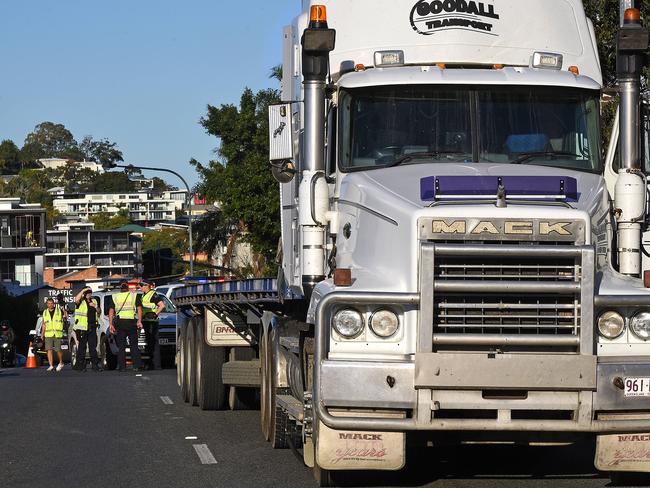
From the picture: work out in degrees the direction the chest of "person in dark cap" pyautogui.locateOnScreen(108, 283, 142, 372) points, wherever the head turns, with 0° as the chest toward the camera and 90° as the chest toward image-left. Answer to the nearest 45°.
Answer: approximately 180°

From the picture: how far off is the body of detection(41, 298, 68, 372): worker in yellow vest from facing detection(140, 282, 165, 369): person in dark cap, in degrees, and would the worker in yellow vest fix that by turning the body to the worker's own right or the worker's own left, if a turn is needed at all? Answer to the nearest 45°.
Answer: approximately 45° to the worker's own left

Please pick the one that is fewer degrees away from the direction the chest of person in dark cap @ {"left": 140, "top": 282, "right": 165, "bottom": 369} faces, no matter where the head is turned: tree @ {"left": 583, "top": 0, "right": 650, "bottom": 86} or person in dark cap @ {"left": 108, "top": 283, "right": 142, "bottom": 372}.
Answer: the person in dark cap

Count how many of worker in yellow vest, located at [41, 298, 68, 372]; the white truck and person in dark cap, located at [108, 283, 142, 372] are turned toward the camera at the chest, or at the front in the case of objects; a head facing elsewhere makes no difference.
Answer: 2

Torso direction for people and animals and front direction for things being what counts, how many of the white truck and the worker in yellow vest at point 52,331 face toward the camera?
2

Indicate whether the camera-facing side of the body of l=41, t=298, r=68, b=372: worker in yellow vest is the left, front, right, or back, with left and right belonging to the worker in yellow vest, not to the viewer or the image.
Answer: front

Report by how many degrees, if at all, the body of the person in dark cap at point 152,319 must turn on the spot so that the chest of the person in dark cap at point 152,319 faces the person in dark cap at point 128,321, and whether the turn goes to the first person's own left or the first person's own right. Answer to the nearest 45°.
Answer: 0° — they already face them

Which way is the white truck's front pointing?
toward the camera

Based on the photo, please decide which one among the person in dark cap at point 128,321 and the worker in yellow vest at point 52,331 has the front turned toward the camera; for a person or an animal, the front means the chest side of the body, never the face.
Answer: the worker in yellow vest

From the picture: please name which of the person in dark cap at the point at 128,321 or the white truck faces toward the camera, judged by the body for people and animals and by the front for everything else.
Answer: the white truck

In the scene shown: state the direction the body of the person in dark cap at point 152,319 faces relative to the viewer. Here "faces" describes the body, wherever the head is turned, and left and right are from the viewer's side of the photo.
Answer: facing the viewer and to the left of the viewer

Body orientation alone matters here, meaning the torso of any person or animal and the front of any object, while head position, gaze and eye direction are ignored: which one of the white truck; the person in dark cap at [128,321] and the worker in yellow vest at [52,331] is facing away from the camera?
the person in dark cap

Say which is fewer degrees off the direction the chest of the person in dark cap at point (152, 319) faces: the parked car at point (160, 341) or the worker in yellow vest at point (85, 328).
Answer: the worker in yellow vest
